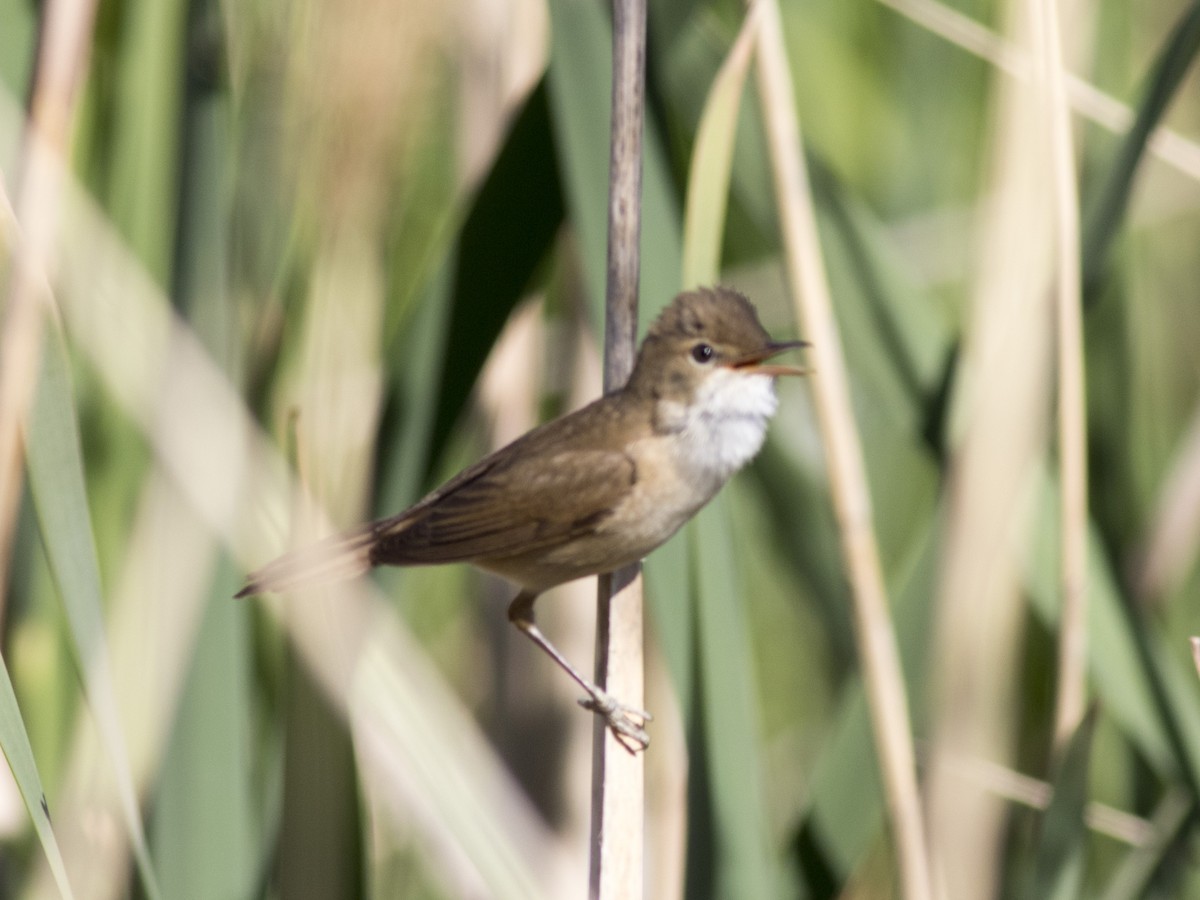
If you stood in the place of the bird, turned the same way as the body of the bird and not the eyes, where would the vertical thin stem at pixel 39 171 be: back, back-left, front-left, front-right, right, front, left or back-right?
back-right

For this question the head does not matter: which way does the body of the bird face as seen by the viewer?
to the viewer's right

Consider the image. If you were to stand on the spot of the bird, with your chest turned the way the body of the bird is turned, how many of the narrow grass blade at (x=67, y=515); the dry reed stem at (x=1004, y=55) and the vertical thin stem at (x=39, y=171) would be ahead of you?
1

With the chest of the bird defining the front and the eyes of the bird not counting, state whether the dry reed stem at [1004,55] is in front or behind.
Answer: in front
